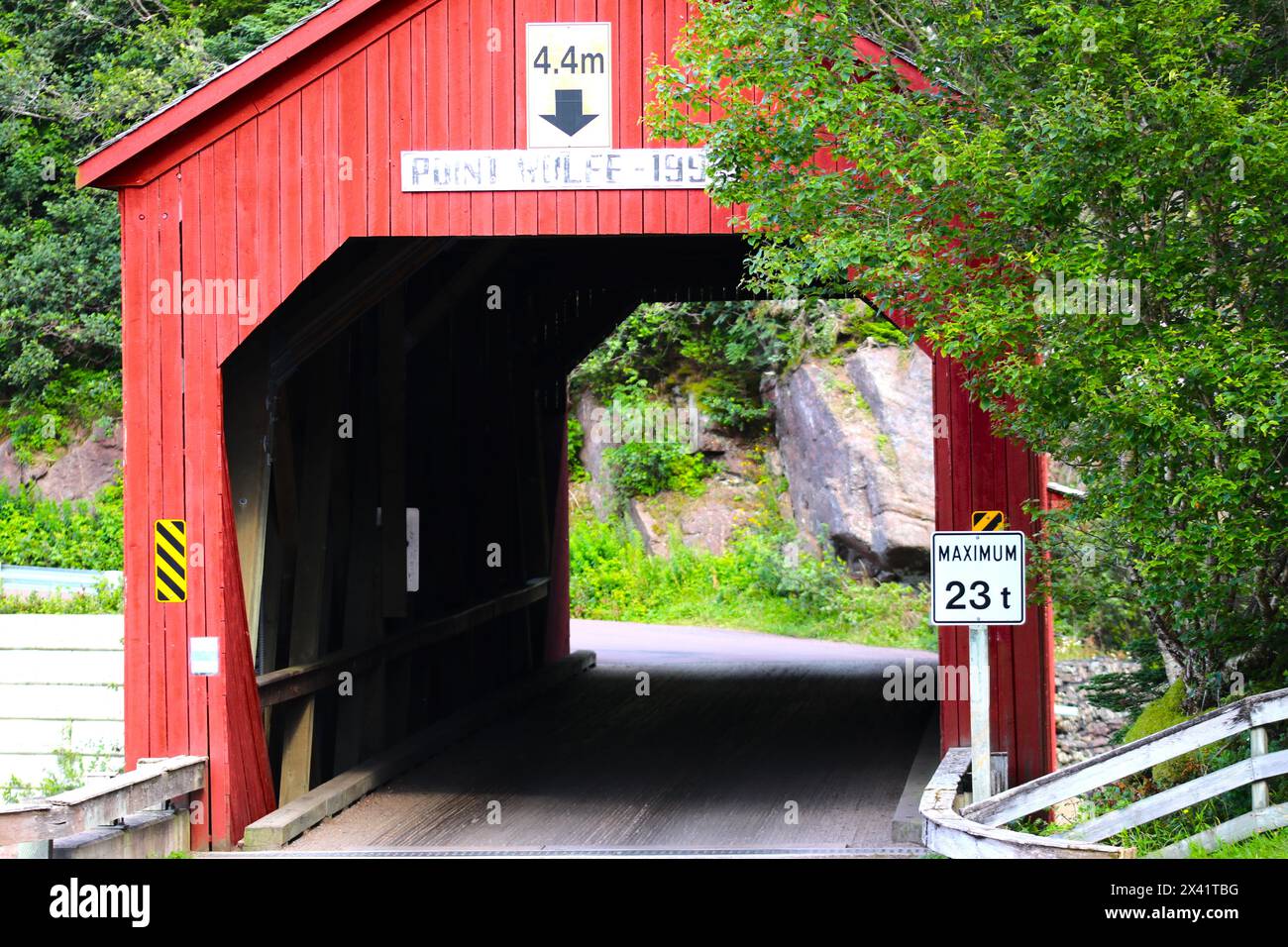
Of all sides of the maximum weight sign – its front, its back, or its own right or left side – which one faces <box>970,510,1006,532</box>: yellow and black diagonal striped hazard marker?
back

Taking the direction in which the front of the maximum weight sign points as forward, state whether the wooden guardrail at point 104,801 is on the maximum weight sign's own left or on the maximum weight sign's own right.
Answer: on the maximum weight sign's own right

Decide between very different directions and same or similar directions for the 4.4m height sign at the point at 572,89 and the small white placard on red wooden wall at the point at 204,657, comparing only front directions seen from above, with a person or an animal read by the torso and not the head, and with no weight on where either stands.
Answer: same or similar directions

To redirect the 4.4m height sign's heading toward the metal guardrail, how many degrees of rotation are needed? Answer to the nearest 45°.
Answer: approximately 135° to its right

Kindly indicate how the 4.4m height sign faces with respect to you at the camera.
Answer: facing the viewer

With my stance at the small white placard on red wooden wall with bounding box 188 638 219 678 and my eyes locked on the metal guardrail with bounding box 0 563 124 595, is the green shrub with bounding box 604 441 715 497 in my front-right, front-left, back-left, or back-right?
front-right

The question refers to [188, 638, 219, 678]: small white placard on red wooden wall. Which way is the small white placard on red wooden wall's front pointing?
toward the camera

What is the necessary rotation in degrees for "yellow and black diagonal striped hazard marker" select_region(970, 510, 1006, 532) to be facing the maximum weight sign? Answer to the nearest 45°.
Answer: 0° — it already faces it

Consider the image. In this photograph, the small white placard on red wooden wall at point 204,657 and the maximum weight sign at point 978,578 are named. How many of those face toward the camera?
2

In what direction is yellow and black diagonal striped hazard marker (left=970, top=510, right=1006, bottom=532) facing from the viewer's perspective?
toward the camera

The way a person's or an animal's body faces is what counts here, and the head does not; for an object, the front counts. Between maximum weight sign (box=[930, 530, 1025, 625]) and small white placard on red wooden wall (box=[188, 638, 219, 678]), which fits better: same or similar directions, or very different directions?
same or similar directions

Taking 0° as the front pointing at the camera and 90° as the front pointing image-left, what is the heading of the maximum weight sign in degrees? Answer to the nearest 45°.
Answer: approximately 0°

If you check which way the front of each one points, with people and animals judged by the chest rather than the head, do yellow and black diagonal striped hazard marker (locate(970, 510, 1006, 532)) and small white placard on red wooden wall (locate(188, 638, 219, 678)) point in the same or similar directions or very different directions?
same or similar directions
